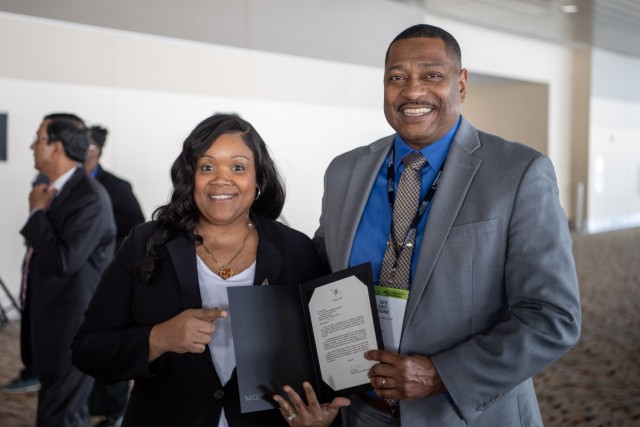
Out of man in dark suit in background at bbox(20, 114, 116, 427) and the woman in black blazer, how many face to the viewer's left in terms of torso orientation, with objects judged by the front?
1

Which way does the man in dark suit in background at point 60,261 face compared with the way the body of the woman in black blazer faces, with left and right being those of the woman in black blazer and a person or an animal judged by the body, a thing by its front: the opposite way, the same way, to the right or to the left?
to the right

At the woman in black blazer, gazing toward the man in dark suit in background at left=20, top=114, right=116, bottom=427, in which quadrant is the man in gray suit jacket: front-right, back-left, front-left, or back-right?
back-right

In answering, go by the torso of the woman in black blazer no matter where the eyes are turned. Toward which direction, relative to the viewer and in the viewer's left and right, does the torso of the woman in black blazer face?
facing the viewer

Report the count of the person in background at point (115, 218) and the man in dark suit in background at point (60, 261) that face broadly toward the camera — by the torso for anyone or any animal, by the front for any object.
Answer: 0

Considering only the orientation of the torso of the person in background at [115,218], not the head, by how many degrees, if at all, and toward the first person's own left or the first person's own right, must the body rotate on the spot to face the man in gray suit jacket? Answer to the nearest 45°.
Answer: approximately 90° to the first person's own left

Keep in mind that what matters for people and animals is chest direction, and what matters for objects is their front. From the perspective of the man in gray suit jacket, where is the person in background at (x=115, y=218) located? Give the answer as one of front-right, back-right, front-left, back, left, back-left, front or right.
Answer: right

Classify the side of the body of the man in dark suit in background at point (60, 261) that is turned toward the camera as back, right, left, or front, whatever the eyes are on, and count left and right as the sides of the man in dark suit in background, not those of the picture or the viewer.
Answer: left

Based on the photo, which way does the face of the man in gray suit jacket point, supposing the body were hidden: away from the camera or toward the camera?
toward the camera

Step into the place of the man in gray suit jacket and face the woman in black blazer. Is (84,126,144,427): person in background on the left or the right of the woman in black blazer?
right

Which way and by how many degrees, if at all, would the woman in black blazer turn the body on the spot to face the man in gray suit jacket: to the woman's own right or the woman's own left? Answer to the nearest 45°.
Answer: approximately 90° to the woman's own left

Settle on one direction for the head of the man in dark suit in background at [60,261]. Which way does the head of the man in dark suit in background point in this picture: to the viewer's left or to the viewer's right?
to the viewer's left

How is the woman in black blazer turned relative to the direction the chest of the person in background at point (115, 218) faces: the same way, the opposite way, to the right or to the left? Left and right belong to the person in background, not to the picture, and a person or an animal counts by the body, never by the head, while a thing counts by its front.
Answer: to the left

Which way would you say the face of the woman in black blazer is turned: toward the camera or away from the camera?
toward the camera

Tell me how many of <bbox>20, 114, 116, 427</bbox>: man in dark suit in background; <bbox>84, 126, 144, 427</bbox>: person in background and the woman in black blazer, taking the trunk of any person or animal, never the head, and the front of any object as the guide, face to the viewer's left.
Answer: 2

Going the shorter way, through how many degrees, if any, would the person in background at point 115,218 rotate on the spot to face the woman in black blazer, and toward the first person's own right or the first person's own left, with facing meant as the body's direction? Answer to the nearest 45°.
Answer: approximately 90° to the first person's own left

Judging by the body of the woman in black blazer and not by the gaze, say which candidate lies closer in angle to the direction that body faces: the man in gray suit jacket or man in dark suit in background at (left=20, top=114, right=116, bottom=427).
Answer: the man in gray suit jacket

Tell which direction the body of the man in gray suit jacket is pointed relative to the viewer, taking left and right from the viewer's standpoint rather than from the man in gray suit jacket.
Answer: facing the viewer and to the left of the viewer

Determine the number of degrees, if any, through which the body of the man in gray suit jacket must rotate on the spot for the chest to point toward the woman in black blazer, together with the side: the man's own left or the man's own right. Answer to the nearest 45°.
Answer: approximately 45° to the man's own right
